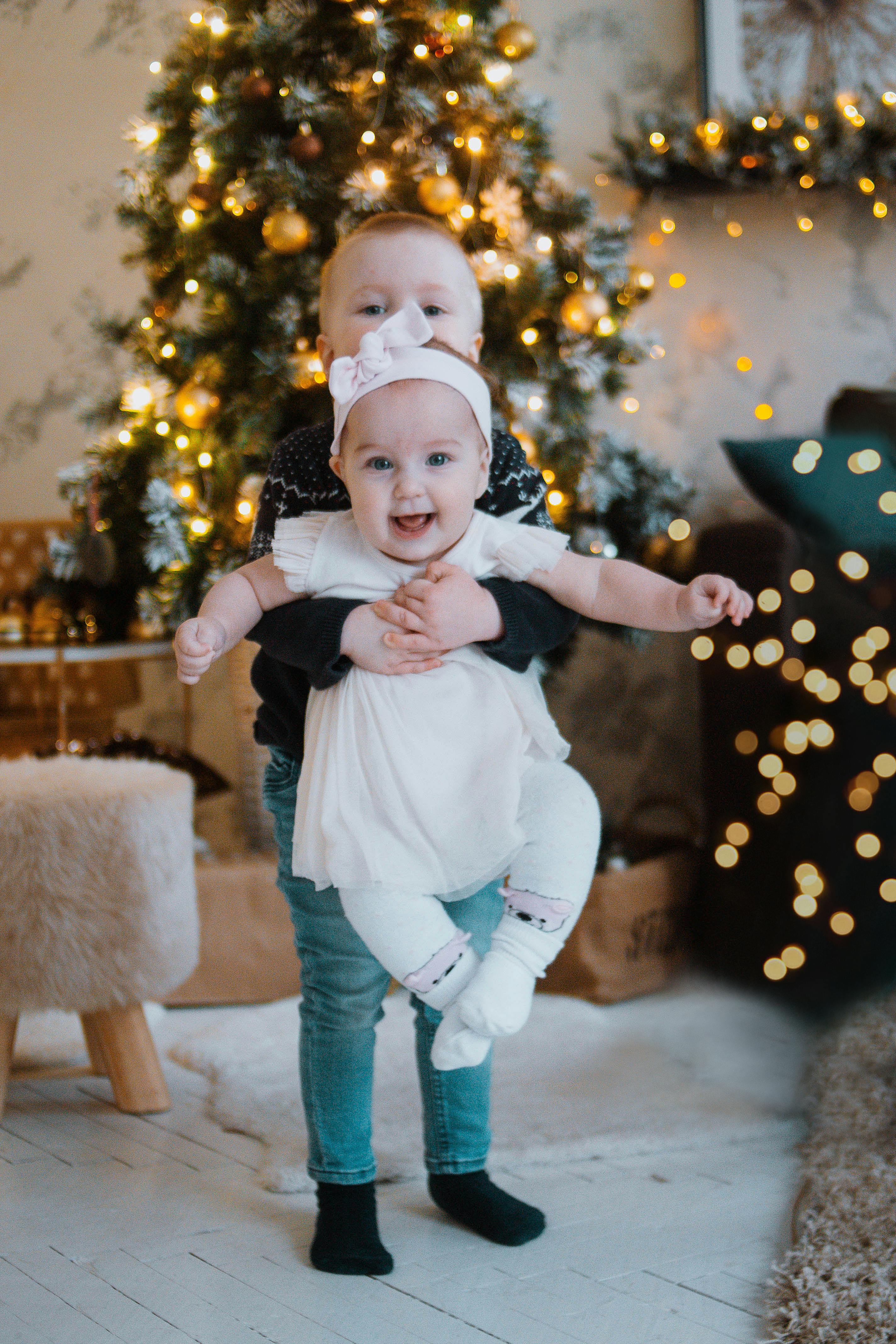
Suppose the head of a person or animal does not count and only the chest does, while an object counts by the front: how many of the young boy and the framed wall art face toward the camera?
2

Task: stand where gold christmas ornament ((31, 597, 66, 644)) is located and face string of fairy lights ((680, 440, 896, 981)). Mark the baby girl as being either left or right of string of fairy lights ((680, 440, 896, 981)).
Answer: right

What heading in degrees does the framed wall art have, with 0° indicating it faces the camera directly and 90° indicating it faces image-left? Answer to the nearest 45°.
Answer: approximately 0°

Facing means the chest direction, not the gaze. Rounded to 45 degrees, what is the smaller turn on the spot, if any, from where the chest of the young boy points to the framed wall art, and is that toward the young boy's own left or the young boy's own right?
approximately 135° to the young boy's own left

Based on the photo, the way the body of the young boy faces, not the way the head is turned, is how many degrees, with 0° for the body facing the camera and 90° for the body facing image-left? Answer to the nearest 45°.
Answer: approximately 0°

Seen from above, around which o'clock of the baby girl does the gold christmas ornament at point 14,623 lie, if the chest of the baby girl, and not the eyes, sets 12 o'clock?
The gold christmas ornament is roughly at 5 o'clock from the baby girl.

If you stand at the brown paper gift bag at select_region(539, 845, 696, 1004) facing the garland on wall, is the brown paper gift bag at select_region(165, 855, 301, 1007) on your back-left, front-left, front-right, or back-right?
back-left

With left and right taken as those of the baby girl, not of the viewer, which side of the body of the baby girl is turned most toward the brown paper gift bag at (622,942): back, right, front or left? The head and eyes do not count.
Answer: back
